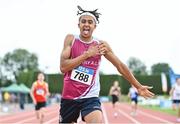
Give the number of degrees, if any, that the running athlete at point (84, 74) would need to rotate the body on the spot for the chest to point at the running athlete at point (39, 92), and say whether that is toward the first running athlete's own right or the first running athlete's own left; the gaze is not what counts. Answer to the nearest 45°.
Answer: approximately 180°

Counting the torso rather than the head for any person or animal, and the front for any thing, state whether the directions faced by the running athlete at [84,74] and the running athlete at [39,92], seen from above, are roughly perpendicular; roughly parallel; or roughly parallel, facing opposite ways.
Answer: roughly parallel

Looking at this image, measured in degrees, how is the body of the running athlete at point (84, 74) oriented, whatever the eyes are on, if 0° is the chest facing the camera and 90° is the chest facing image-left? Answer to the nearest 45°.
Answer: approximately 0°

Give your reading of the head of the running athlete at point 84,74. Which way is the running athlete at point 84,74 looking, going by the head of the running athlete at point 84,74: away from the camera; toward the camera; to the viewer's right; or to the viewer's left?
toward the camera

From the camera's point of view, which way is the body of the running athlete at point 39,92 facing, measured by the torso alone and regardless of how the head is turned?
toward the camera

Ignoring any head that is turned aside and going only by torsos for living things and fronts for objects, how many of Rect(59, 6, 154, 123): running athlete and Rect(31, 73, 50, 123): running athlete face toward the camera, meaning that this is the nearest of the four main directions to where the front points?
2

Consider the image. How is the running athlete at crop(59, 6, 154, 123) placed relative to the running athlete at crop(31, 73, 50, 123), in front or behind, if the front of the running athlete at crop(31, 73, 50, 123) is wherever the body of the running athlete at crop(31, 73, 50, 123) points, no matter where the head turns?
in front
